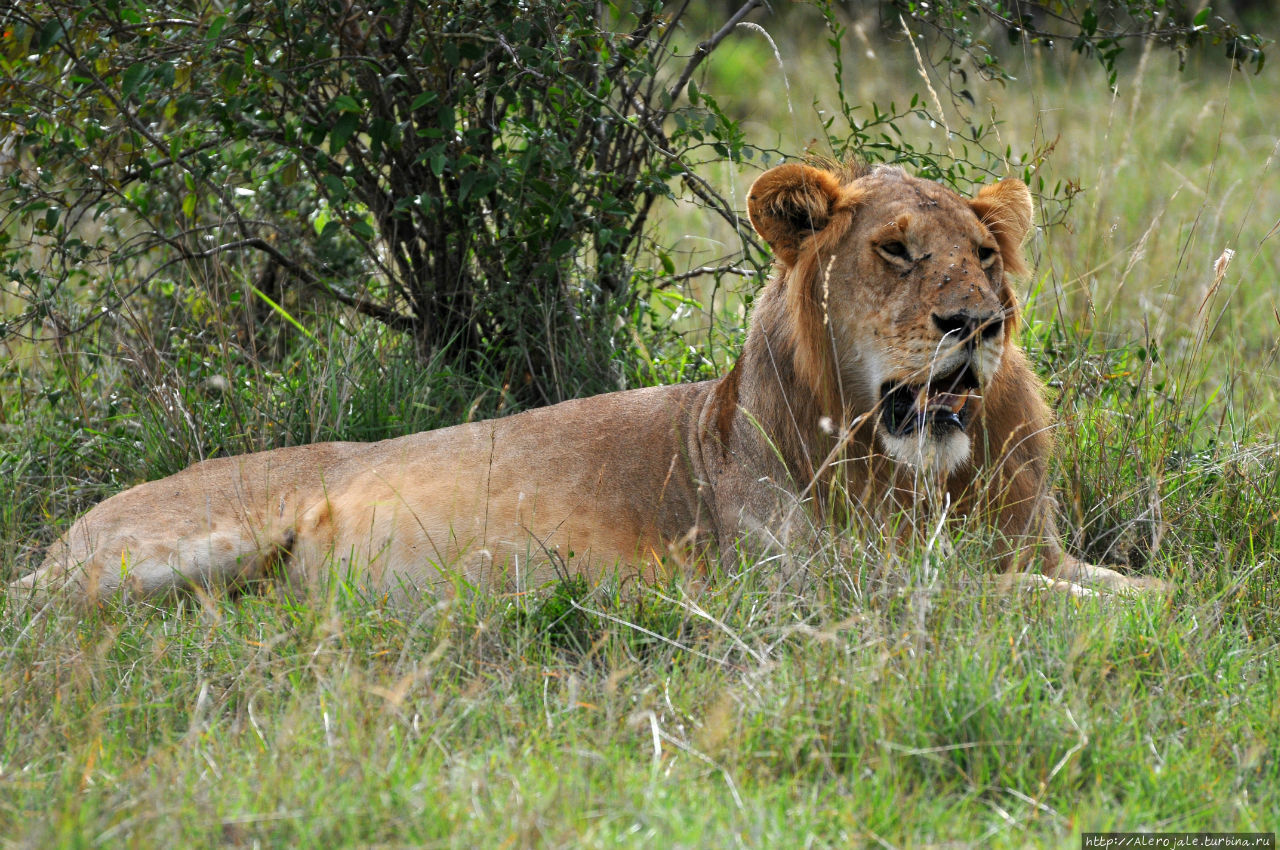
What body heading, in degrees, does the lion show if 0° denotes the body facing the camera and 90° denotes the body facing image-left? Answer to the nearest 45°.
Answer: approximately 315°
